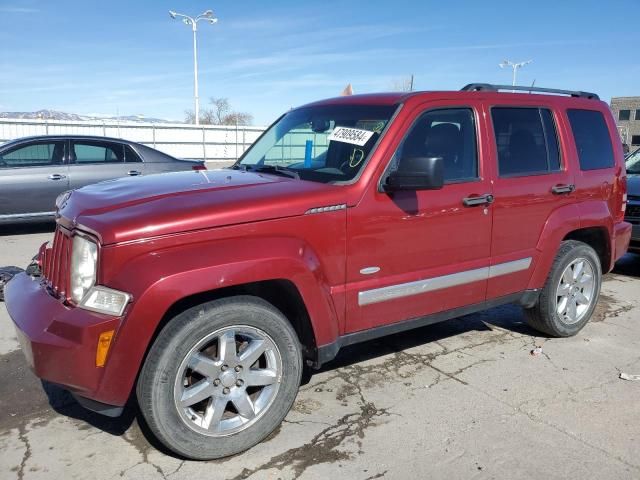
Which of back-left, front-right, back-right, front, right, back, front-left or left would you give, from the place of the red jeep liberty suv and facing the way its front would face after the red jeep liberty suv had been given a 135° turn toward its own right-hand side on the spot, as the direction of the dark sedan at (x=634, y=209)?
front-right

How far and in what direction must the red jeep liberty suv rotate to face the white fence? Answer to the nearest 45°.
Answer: approximately 135° to its right

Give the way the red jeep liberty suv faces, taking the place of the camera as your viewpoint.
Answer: facing the viewer and to the left of the viewer
